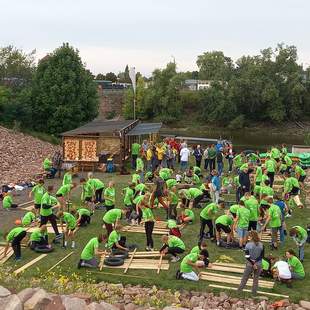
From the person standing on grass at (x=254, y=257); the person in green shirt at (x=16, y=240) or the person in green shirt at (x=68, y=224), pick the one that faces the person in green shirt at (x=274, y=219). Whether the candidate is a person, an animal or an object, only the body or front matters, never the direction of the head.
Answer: the person standing on grass

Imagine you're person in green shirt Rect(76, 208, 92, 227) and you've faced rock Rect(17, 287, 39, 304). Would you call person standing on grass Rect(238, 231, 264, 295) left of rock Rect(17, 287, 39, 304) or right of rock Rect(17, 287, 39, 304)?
left

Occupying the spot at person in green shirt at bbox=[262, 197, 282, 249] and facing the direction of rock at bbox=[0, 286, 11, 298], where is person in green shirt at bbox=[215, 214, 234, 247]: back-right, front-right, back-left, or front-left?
front-right

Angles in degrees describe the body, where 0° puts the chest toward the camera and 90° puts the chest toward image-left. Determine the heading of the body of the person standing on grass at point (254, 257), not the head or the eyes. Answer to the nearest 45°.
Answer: approximately 180°

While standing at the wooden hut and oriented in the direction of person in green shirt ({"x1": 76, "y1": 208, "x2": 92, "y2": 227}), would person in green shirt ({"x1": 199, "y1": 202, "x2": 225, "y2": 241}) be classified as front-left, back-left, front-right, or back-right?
front-left

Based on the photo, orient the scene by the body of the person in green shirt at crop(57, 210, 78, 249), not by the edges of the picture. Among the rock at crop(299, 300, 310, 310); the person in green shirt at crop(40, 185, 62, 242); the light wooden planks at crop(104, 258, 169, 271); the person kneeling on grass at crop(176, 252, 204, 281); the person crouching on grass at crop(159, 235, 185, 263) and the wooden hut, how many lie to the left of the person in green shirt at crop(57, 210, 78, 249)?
4

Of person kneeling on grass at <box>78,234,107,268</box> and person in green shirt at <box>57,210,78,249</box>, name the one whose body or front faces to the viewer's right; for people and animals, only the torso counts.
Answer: the person kneeling on grass

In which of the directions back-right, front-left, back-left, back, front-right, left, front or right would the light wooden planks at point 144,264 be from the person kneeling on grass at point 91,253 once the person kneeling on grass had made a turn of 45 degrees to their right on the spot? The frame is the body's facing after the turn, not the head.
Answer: front-left

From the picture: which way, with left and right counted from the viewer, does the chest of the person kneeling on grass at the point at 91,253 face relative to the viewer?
facing to the right of the viewer

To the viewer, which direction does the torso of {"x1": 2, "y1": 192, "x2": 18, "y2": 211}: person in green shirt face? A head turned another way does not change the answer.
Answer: to the viewer's right
